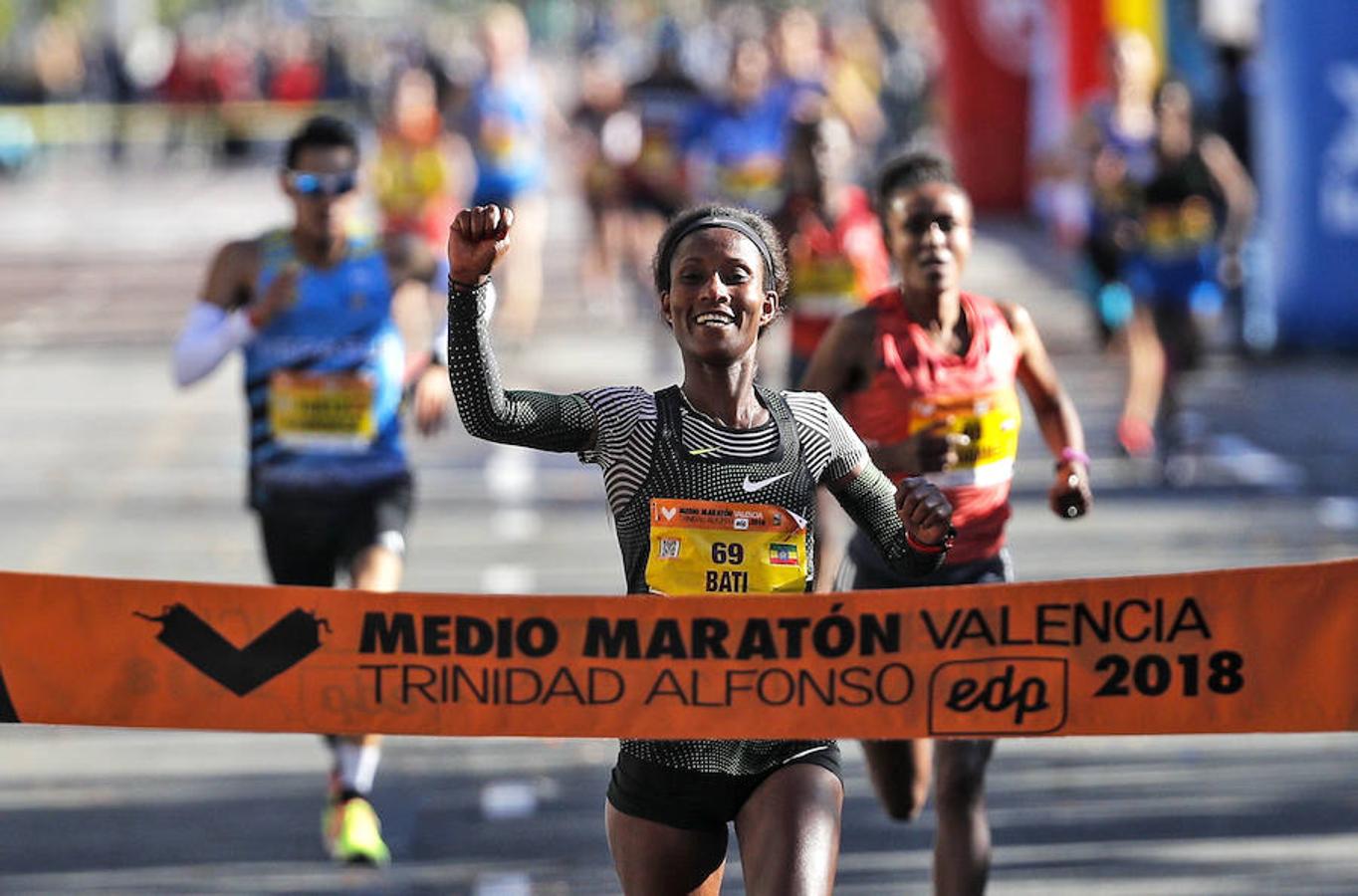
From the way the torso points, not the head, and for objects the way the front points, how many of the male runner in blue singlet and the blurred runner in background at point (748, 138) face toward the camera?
2

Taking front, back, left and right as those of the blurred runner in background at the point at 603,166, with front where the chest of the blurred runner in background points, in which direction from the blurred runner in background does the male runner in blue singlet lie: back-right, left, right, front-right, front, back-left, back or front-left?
front

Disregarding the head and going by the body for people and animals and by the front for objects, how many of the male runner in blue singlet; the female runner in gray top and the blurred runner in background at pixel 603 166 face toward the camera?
3

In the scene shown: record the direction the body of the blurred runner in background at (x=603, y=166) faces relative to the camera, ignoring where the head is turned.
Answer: toward the camera

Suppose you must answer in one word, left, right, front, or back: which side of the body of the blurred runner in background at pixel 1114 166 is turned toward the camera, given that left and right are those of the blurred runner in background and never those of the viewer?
front

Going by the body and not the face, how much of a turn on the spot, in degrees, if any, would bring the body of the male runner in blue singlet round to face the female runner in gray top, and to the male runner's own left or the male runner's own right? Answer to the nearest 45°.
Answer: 0° — they already face them

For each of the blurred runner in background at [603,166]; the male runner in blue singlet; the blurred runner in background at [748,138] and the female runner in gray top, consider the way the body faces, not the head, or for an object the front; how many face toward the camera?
4
